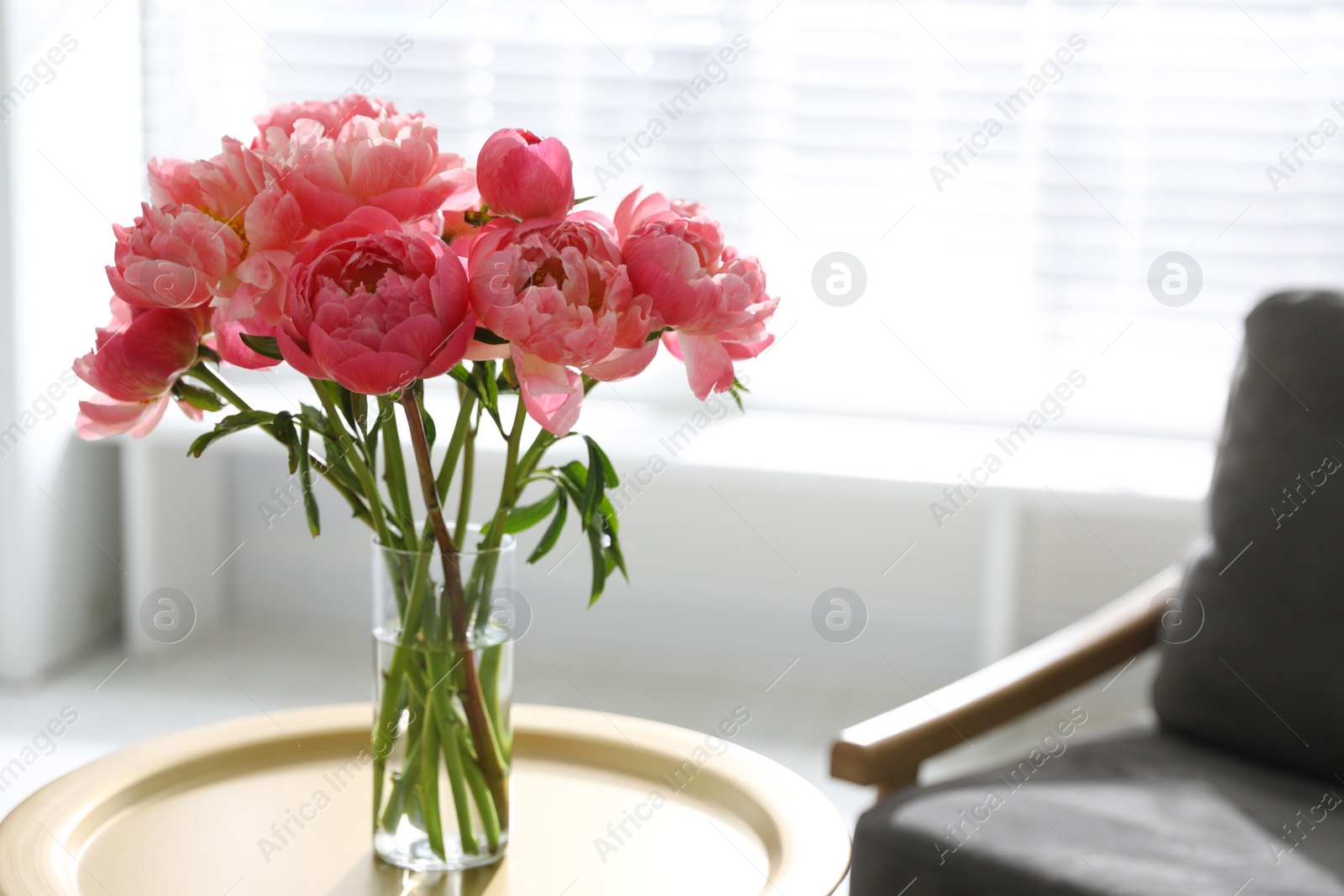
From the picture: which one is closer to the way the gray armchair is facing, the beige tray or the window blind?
the beige tray

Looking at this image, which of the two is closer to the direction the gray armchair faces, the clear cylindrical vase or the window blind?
the clear cylindrical vase

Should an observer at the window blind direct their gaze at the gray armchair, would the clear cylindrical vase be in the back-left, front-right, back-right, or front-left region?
front-right

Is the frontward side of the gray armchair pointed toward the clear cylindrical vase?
yes

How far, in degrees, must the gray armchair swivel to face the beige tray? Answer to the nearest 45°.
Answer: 0° — it already faces it

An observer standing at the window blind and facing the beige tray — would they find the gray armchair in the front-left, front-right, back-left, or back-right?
front-left

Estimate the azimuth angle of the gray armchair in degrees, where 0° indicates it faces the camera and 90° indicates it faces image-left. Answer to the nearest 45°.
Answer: approximately 45°

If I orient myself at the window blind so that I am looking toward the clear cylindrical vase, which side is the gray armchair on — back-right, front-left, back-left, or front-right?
front-left
